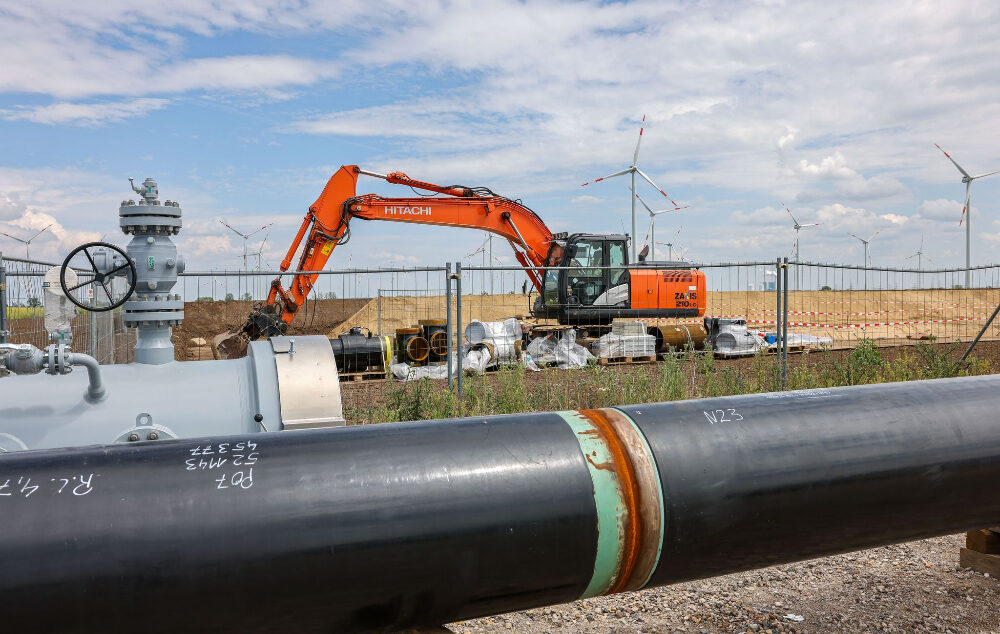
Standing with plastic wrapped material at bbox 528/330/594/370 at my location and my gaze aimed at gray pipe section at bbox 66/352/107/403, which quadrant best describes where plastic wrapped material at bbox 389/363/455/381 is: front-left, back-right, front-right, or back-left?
front-right

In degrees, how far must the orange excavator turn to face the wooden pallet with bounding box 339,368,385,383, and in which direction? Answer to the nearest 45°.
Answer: approximately 45° to its left

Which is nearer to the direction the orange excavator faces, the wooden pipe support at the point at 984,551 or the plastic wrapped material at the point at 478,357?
the plastic wrapped material

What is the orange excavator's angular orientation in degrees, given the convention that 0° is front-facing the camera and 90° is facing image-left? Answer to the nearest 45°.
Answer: approximately 90°

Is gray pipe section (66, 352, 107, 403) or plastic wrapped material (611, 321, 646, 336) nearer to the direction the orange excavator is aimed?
the gray pipe section

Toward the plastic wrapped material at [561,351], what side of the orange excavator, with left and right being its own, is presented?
left

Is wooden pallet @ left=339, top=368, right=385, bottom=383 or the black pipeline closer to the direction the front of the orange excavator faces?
the wooden pallet

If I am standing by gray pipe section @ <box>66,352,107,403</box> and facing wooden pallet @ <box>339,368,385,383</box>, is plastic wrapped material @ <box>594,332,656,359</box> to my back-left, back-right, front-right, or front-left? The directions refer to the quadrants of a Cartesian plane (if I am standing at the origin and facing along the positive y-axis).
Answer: front-right

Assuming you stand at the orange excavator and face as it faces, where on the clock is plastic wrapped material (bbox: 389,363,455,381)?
The plastic wrapped material is roughly at 10 o'clock from the orange excavator.

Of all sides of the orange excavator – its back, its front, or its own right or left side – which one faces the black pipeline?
left

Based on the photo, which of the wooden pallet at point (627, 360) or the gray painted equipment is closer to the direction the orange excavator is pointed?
the gray painted equipment

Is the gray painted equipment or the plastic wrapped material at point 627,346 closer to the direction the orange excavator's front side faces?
the gray painted equipment
